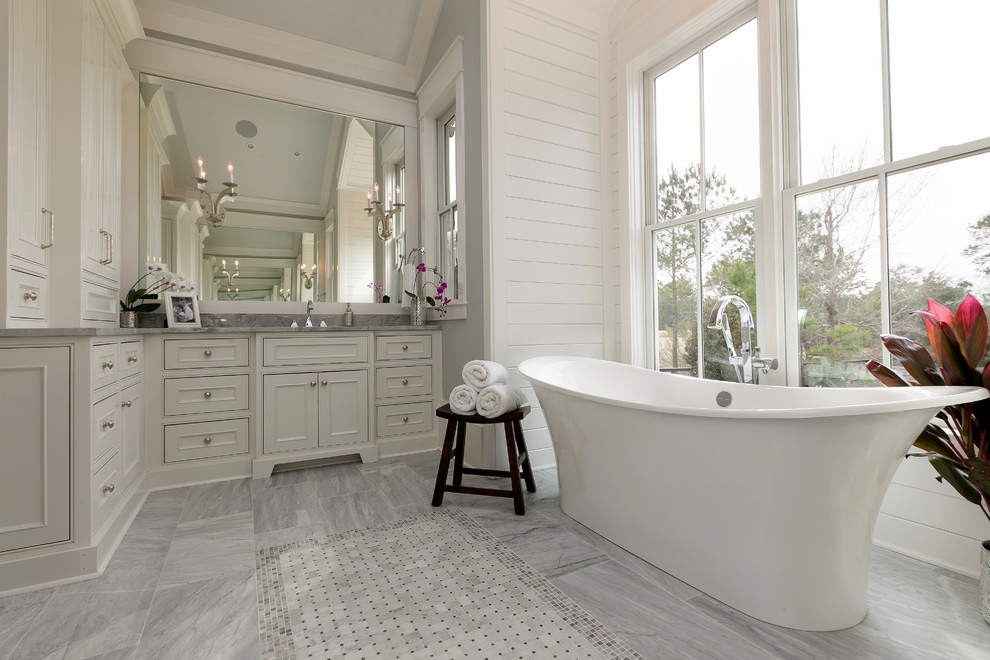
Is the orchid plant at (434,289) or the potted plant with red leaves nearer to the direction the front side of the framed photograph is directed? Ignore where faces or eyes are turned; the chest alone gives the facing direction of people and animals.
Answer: the potted plant with red leaves

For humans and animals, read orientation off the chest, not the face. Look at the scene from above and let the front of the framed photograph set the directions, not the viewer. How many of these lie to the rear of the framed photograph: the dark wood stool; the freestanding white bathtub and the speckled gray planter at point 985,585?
0

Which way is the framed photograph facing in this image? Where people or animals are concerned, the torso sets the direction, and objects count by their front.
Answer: toward the camera

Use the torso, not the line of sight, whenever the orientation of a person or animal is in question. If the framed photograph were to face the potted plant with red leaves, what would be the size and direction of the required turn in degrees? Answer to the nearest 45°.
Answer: approximately 45° to its left

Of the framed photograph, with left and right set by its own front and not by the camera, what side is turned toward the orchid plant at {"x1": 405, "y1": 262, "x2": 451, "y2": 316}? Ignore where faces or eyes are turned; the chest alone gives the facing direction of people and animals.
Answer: left

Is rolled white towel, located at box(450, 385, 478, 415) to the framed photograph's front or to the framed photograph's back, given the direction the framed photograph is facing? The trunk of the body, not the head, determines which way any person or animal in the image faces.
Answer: to the front

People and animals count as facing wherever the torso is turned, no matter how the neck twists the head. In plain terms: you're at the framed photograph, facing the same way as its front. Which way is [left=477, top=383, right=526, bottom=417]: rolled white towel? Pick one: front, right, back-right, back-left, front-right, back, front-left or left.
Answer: front-left

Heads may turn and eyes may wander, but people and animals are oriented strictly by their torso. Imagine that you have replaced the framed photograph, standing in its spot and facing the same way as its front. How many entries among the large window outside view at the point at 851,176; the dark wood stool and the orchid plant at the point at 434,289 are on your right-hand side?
0

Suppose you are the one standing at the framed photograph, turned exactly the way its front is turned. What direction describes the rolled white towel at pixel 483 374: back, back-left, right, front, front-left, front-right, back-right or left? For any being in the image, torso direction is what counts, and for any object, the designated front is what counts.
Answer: front-left

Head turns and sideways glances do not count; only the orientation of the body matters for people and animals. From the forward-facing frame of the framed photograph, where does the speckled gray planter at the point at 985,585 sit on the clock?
The speckled gray planter is roughly at 11 o'clock from the framed photograph.

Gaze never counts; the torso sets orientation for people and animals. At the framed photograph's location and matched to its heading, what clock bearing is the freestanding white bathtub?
The freestanding white bathtub is roughly at 11 o'clock from the framed photograph.

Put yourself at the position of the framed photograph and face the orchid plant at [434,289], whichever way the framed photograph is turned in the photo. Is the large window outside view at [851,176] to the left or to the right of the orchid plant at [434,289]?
right

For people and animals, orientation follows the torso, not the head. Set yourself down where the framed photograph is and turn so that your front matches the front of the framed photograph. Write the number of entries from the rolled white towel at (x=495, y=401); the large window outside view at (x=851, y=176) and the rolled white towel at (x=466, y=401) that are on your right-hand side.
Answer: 0

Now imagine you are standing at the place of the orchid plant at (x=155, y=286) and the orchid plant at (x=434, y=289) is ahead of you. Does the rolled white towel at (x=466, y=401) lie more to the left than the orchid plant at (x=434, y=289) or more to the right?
right
